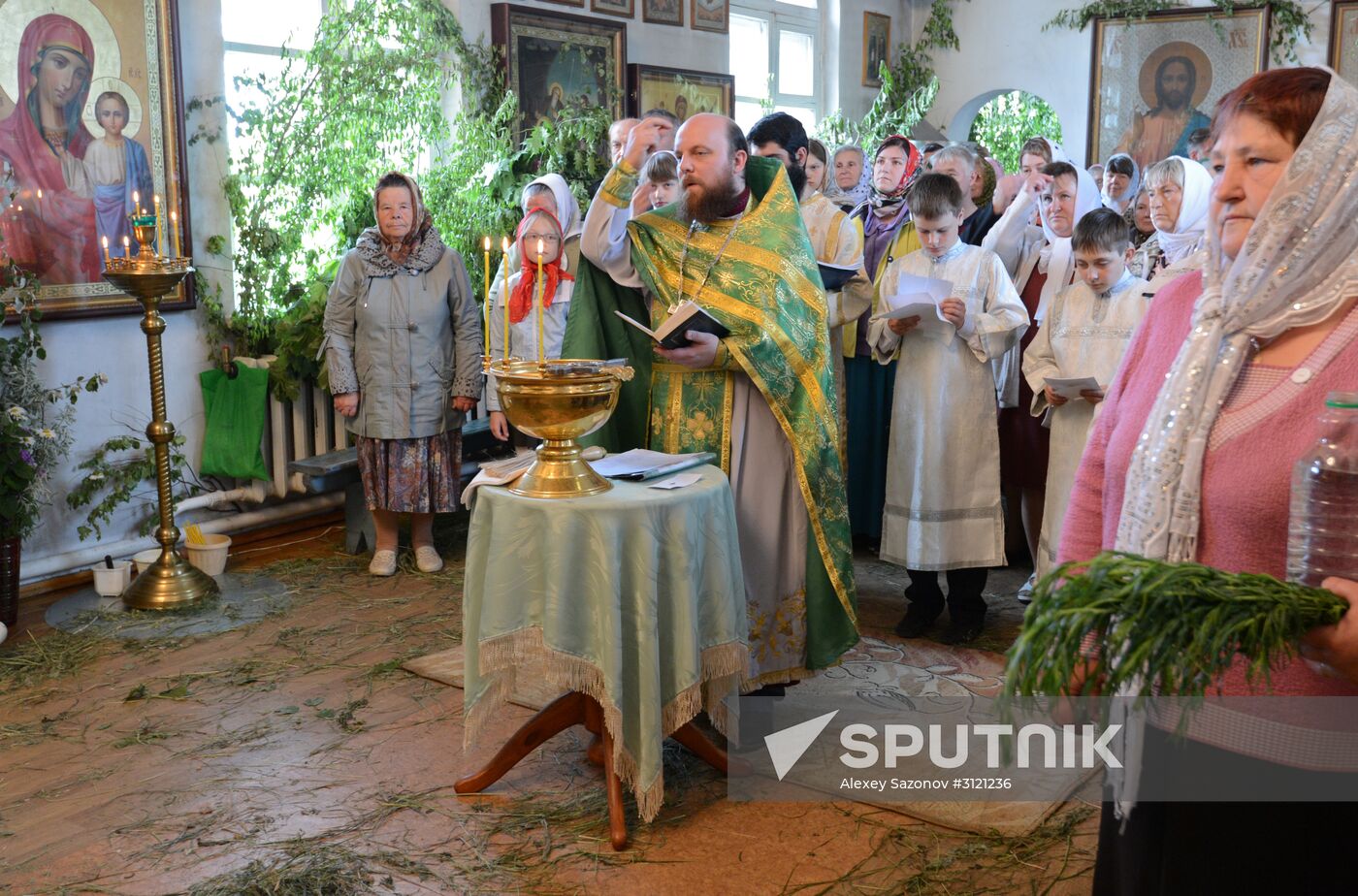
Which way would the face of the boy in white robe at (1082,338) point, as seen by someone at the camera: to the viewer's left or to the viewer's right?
to the viewer's left

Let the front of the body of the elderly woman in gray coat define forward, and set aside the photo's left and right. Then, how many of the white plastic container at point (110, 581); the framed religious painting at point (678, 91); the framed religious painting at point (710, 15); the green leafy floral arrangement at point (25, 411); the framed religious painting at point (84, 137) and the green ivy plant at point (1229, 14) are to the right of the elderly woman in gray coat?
3

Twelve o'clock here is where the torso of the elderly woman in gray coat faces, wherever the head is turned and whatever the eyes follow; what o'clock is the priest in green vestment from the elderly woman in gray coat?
The priest in green vestment is roughly at 11 o'clock from the elderly woman in gray coat.

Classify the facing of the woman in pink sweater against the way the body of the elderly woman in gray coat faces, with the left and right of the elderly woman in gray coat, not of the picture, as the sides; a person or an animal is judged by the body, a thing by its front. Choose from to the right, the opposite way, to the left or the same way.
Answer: to the right

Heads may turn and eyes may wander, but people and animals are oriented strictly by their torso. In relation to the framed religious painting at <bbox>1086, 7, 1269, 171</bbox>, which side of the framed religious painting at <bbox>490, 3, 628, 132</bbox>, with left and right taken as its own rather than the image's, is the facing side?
left

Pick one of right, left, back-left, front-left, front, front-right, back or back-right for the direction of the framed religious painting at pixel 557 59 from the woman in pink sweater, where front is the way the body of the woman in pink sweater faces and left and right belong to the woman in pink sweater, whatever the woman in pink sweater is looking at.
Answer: right

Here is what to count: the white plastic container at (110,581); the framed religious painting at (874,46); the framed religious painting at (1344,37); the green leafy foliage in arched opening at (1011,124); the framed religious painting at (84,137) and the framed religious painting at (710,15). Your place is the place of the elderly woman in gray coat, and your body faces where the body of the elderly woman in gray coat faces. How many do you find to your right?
2

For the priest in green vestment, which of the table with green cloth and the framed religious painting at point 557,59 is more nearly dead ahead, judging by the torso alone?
the table with green cloth

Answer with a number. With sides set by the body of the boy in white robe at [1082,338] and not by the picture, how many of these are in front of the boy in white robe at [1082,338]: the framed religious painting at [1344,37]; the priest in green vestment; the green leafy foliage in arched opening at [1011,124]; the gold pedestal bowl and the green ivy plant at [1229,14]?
2

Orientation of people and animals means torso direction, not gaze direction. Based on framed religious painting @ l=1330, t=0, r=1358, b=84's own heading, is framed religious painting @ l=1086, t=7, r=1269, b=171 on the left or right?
on its right

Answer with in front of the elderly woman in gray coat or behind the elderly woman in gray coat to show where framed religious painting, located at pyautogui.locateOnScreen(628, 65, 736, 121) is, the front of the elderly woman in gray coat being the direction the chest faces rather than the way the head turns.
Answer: behind
